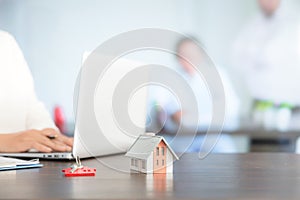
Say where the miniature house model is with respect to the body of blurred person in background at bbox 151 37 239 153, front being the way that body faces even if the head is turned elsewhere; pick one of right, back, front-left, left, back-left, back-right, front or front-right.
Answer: front-left

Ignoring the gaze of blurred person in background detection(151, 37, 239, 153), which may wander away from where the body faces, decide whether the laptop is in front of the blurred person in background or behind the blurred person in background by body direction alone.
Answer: in front

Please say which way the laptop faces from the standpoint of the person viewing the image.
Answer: facing away from the viewer and to the left of the viewer

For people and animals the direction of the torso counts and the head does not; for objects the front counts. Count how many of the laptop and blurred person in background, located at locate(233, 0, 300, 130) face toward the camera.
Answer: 1

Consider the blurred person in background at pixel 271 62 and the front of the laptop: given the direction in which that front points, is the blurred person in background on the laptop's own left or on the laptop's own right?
on the laptop's own right
